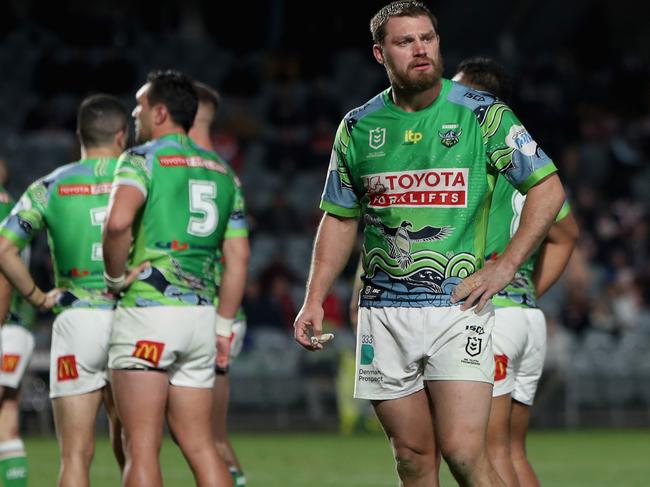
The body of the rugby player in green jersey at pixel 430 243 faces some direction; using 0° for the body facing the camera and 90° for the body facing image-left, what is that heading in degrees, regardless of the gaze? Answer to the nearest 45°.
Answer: approximately 0°

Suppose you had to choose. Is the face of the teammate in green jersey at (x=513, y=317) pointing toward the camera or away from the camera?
away from the camera

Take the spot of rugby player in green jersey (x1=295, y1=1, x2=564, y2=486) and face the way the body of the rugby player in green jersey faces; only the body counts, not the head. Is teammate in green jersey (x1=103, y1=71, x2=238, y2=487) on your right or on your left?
on your right

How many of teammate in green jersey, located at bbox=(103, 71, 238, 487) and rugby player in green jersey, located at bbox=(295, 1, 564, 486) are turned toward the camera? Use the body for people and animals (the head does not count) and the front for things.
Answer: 1

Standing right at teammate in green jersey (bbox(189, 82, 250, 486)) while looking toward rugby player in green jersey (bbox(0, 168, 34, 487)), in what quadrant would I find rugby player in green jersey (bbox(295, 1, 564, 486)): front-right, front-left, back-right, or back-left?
back-left

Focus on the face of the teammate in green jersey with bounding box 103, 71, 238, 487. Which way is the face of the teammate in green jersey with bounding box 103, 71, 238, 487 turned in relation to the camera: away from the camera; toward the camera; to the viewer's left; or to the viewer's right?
to the viewer's left

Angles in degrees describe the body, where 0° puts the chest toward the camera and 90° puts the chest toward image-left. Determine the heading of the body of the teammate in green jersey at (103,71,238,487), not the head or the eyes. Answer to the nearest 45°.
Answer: approximately 135°

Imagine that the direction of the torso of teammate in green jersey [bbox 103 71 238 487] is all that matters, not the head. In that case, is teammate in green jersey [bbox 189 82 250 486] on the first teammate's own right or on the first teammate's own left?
on the first teammate's own right
